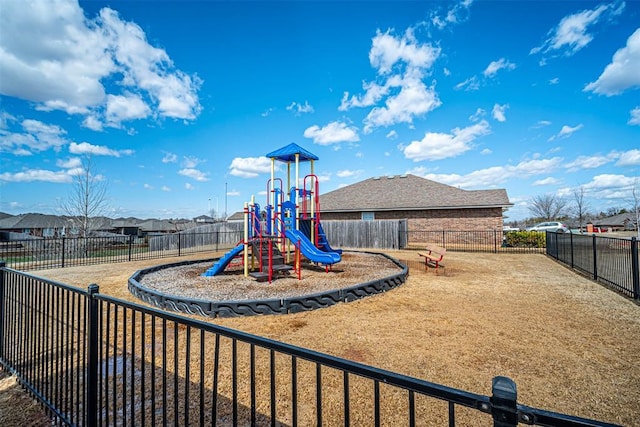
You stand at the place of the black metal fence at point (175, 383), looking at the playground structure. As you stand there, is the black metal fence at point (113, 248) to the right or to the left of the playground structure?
left

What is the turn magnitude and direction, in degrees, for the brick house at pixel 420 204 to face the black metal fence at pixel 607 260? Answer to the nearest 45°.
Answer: approximately 90° to its right

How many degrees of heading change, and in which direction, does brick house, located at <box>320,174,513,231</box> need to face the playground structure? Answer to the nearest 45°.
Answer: approximately 90° to its right

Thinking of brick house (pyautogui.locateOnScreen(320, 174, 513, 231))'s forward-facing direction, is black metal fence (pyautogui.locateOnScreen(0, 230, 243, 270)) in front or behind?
behind

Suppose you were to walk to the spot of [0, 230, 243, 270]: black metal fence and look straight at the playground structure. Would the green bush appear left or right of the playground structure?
left

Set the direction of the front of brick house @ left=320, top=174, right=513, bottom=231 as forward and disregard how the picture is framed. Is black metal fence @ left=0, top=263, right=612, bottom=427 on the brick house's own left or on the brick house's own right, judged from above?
on the brick house's own right
